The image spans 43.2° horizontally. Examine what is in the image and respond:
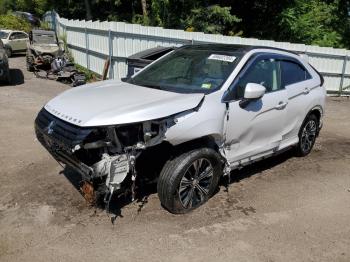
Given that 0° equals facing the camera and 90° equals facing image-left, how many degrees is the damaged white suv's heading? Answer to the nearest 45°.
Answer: approximately 45°

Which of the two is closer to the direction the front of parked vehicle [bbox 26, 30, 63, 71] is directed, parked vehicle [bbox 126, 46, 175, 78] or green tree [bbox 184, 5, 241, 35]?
the parked vehicle

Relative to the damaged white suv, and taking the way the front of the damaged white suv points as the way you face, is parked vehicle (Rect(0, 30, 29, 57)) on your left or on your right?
on your right

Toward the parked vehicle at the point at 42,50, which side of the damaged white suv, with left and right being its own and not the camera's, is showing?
right

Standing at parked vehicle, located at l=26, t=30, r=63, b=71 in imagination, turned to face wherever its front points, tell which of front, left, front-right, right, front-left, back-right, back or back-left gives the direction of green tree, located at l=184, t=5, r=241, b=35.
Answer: left

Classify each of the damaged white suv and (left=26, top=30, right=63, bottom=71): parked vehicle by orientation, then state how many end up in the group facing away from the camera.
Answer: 0

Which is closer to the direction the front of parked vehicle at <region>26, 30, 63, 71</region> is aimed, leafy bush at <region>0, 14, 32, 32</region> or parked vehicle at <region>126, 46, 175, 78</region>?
the parked vehicle

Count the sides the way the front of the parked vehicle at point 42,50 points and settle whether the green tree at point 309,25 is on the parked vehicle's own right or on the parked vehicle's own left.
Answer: on the parked vehicle's own left

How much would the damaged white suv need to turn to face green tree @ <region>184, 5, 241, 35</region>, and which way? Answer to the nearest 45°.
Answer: approximately 135° to its right

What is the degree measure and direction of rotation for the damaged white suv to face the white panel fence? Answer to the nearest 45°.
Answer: approximately 135° to its right

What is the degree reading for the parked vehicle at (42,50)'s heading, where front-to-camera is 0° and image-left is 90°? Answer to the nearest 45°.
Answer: approximately 0°

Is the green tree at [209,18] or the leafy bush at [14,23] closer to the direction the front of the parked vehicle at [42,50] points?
the green tree
